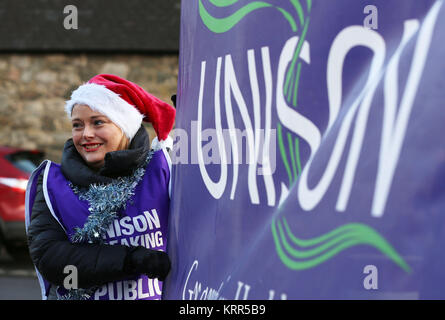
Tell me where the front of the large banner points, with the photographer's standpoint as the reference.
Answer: facing the viewer and to the left of the viewer

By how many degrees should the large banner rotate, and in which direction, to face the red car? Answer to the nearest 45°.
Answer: approximately 90° to its right

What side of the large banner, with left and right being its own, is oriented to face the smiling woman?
right

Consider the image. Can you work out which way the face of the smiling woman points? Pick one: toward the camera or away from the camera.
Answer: toward the camera
